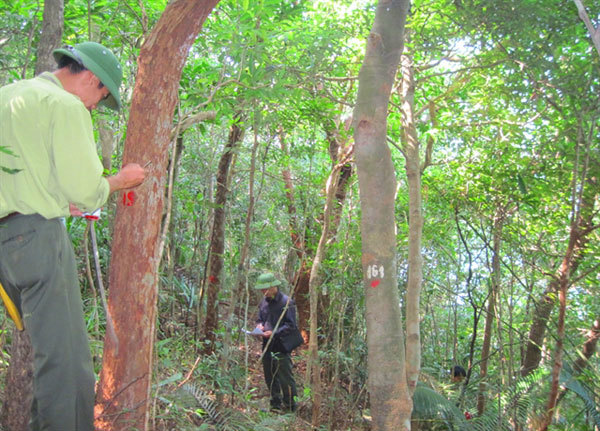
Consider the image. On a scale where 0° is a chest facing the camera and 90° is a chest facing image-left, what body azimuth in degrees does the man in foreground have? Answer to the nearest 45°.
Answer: approximately 225°

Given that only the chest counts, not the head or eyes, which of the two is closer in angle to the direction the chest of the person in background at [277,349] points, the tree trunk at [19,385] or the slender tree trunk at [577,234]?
the tree trunk

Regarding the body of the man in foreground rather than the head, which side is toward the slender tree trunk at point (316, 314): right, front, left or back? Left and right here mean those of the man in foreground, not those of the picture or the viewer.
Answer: front

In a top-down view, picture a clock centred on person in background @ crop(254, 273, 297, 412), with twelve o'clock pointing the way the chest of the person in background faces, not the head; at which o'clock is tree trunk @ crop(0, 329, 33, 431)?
The tree trunk is roughly at 11 o'clock from the person in background.

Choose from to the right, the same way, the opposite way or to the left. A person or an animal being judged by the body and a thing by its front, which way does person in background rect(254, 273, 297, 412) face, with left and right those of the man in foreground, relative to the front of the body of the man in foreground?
the opposite way

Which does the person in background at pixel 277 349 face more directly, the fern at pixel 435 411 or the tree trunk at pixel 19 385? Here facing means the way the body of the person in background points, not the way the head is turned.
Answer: the tree trunk

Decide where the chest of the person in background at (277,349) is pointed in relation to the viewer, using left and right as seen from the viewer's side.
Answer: facing the viewer and to the left of the viewer

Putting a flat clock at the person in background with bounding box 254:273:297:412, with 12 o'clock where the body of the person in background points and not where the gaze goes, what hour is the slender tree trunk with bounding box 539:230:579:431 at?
The slender tree trunk is roughly at 9 o'clock from the person in background.

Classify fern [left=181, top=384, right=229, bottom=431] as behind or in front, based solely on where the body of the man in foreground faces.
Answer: in front

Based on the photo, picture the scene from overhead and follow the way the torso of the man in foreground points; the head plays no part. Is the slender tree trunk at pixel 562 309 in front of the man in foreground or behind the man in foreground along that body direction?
in front

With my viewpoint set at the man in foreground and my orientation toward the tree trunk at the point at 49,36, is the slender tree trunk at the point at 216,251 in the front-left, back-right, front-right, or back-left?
front-right

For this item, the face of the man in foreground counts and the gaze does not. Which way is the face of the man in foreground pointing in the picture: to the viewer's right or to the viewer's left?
to the viewer's right
